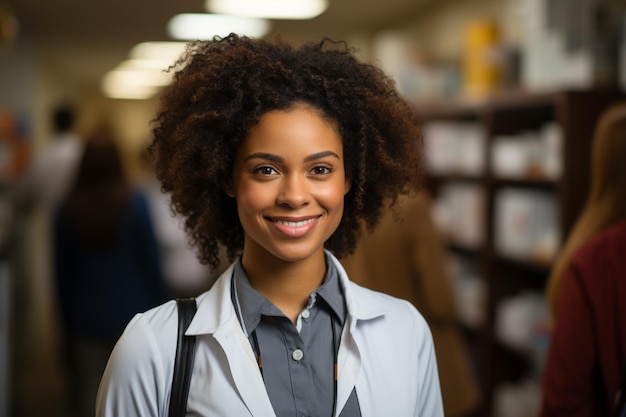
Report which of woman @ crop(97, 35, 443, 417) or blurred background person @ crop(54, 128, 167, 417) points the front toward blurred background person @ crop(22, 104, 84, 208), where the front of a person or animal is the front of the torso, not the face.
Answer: blurred background person @ crop(54, 128, 167, 417)

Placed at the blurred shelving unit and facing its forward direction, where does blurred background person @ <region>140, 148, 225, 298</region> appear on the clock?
The blurred background person is roughly at 1 o'clock from the blurred shelving unit.

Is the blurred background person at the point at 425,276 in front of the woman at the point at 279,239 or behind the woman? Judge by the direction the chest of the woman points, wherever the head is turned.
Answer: behind

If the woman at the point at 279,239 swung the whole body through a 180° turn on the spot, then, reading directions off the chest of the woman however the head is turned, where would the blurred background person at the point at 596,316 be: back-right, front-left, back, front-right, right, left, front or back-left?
front-right

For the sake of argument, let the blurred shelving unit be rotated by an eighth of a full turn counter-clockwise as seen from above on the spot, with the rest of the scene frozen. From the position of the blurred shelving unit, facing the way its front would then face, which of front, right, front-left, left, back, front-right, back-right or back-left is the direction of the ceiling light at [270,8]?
back-right

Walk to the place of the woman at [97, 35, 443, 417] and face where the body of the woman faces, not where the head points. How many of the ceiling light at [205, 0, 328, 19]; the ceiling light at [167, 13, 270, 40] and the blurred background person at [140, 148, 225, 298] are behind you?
3

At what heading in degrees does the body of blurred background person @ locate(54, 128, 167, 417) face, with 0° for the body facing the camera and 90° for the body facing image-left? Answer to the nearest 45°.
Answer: approximately 180°

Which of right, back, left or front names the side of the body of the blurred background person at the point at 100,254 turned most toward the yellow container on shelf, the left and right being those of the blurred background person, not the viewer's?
right

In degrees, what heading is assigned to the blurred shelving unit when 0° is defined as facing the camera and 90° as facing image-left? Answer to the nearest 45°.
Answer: approximately 45°

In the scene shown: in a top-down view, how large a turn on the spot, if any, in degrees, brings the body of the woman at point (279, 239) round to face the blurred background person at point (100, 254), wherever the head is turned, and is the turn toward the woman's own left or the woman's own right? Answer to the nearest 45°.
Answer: approximately 180°

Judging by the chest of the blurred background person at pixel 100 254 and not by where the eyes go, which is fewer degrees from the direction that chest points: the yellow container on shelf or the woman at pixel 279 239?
the yellow container on shelf

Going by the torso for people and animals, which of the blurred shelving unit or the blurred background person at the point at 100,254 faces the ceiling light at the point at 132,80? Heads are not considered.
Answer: the blurred background person

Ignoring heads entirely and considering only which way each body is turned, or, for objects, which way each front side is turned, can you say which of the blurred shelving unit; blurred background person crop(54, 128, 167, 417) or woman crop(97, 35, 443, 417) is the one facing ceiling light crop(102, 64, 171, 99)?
the blurred background person

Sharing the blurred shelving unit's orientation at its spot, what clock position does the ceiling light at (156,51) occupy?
The ceiling light is roughly at 3 o'clock from the blurred shelving unit.

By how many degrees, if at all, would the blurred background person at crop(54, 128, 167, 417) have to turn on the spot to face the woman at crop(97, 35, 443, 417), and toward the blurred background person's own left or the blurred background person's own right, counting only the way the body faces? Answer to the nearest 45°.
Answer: approximately 180°

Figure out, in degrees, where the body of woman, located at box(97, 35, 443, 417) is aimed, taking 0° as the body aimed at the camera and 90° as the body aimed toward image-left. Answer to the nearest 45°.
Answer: approximately 0°
